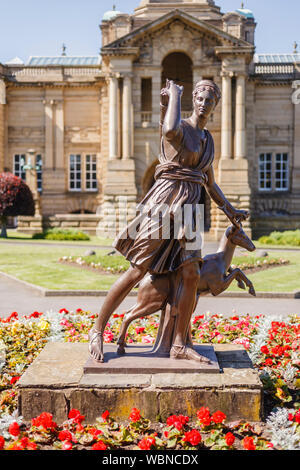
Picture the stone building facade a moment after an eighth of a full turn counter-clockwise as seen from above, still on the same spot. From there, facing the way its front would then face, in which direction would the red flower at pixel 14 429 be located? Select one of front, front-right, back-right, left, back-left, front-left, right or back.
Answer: front-right

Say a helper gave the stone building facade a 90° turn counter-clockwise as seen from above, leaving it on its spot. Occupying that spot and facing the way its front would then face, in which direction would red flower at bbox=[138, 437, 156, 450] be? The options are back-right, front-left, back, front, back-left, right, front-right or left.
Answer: right

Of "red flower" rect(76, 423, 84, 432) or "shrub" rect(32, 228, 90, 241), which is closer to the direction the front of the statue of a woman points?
the red flower

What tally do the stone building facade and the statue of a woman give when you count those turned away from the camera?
0

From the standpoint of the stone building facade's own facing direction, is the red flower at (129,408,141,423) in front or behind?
in front

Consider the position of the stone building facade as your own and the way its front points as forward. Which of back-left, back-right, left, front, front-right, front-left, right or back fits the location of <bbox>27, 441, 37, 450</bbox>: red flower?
front

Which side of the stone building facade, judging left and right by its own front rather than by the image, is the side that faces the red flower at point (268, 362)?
front

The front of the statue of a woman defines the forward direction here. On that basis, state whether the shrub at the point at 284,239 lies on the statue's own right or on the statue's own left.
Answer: on the statue's own left

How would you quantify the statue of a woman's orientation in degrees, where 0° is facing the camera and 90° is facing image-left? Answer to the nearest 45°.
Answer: approximately 315°

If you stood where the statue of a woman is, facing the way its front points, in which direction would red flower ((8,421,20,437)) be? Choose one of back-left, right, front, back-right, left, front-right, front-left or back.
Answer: right

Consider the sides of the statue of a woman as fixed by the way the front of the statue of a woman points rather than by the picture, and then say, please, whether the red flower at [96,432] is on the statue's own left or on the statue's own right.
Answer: on the statue's own right

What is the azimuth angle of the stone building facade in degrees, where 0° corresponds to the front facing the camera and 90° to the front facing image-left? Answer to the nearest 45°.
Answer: approximately 0°

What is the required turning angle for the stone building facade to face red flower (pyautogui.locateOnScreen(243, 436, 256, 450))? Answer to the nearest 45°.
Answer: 0° — it already faces it

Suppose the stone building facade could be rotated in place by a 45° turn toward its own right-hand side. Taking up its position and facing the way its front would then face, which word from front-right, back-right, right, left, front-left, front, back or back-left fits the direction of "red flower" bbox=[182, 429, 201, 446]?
front-left

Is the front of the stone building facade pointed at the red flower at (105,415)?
yes
